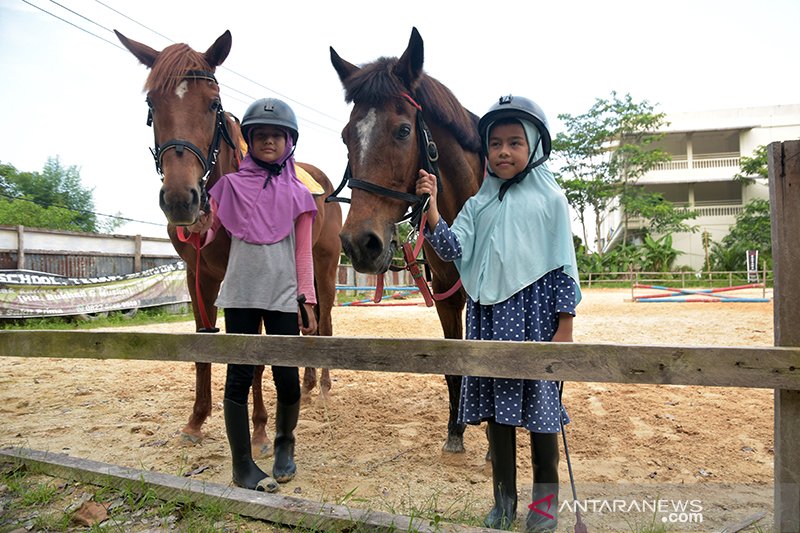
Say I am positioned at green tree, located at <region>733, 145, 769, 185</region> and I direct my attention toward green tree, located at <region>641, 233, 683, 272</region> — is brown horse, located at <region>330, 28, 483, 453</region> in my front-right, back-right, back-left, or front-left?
front-left

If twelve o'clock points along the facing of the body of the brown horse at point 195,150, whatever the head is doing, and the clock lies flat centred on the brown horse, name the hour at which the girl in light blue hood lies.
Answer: The girl in light blue hood is roughly at 9 o'clock from the brown horse.

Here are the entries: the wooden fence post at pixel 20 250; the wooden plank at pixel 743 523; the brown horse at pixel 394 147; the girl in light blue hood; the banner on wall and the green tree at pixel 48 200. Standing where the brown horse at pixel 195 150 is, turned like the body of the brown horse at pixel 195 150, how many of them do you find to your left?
3

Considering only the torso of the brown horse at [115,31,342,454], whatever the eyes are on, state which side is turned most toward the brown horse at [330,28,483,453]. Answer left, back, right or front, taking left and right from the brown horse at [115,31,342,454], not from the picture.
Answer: left

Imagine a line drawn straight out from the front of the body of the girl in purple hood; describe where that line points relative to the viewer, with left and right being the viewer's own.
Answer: facing the viewer

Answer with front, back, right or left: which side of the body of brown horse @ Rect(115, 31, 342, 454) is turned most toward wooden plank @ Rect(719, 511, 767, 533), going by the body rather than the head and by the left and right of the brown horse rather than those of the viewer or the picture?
left

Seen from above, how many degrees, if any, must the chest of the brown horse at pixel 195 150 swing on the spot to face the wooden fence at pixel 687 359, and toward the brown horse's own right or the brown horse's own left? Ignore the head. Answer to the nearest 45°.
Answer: approximately 90° to the brown horse's own left

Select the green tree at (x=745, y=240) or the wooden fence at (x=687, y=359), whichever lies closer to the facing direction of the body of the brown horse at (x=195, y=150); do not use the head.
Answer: the wooden fence

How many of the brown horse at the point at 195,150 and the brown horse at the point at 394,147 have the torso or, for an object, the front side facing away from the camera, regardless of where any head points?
0

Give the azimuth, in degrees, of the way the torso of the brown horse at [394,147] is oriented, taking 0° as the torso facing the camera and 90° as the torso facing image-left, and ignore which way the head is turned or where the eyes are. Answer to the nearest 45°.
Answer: approximately 45°

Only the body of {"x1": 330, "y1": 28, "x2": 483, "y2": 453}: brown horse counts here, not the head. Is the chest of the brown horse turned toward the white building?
no

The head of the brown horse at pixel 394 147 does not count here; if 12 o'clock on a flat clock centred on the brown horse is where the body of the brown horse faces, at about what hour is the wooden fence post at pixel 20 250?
The wooden fence post is roughly at 3 o'clock from the brown horse.

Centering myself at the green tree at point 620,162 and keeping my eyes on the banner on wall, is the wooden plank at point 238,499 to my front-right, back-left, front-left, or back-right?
front-left

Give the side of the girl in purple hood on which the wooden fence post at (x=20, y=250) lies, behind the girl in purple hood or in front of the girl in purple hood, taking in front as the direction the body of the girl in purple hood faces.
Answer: behind

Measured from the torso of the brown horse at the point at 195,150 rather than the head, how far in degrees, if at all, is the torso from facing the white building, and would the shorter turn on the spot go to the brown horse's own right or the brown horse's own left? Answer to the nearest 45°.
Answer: approximately 180°

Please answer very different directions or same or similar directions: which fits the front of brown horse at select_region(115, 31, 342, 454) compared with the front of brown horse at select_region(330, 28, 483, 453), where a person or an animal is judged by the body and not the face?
same or similar directions

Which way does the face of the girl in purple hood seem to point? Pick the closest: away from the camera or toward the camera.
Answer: toward the camera

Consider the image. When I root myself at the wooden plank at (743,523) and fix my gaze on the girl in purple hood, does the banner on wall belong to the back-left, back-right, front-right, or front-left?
front-right

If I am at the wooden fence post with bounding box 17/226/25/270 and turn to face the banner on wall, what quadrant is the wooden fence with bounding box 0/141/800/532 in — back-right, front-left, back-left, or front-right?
front-right
